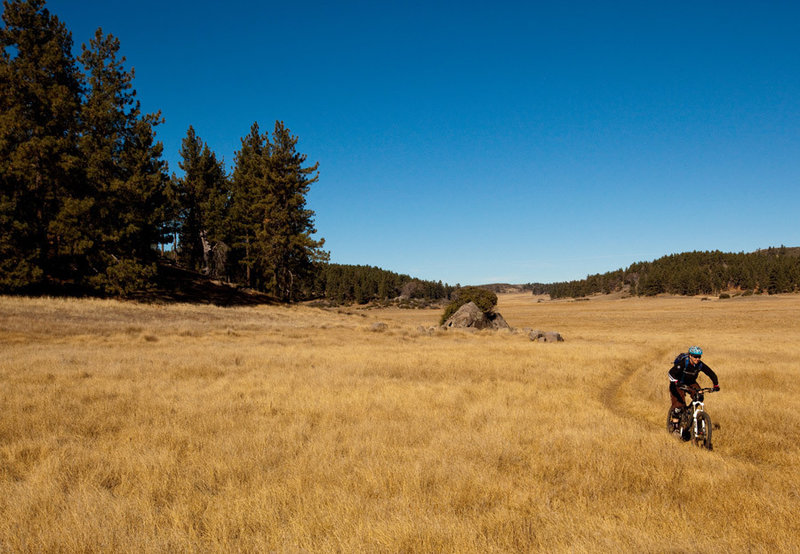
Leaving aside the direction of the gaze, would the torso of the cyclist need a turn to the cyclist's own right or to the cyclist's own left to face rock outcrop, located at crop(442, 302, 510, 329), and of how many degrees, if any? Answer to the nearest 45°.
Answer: approximately 180°

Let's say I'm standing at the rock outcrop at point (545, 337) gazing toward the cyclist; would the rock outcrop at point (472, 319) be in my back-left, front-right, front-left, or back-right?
back-right

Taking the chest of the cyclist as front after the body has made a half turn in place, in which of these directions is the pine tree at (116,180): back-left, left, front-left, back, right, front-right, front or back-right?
front-left

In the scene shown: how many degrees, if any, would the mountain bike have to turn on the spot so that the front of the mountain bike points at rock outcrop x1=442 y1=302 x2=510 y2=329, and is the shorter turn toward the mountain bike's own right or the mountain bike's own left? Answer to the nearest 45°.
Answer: approximately 180°

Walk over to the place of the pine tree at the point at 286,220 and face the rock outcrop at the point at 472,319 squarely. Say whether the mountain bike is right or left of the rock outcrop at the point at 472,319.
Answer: right

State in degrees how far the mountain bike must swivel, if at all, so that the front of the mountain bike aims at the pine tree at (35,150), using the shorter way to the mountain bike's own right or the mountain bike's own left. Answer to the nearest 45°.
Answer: approximately 135° to the mountain bike's own right

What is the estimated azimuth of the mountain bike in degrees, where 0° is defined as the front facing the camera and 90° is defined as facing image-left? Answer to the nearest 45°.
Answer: approximately 315°

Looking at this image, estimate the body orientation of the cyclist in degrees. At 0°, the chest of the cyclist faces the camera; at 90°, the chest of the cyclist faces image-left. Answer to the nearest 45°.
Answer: approximately 315°

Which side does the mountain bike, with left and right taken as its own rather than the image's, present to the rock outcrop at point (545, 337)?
back
